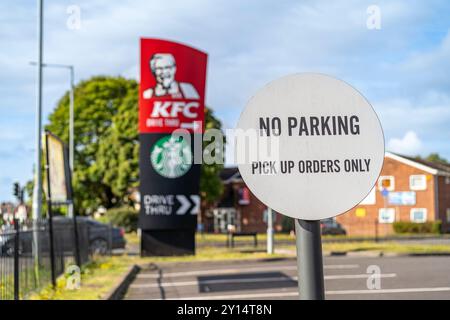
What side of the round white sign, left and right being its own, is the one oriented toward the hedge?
back

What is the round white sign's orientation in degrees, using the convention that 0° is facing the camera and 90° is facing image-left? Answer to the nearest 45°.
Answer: approximately 0°

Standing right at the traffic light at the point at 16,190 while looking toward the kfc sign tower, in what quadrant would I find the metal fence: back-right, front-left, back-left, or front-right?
front-right

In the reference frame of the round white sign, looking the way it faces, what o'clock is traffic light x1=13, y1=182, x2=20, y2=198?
The traffic light is roughly at 5 o'clock from the round white sign.

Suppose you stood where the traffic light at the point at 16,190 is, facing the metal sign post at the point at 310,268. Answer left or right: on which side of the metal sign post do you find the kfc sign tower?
left

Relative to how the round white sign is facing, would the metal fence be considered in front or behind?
behind

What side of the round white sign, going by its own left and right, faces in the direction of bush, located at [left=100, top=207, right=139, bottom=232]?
back
